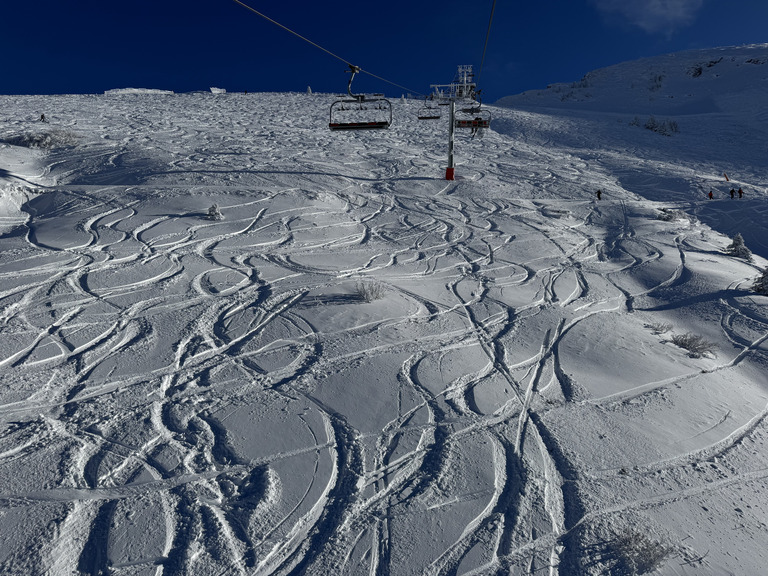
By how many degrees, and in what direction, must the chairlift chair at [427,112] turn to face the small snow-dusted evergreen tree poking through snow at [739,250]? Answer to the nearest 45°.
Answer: approximately 45° to its left

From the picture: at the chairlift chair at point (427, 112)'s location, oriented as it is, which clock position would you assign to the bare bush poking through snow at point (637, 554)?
The bare bush poking through snow is roughly at 12 o'clock from the chairlift chair.

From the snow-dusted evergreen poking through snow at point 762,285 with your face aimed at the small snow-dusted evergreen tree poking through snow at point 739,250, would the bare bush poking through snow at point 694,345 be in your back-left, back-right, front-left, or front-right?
back-left

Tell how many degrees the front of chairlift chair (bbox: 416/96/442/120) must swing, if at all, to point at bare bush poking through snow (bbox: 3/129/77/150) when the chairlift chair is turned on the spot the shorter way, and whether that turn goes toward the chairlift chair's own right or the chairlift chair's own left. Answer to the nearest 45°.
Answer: approximately 90° to the chairlift chair's own right

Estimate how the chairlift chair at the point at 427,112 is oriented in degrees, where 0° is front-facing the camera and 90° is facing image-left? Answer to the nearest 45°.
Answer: approximately 0°

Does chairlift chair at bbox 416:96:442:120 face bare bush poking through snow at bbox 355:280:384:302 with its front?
yes
